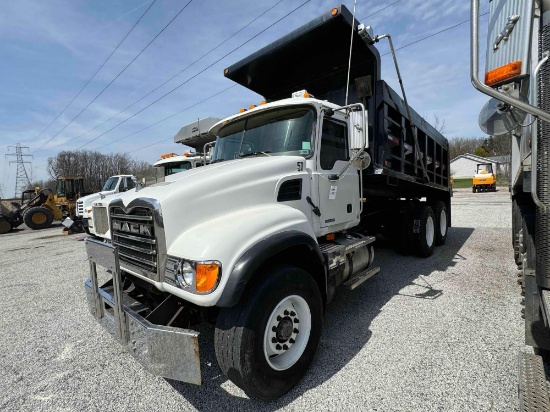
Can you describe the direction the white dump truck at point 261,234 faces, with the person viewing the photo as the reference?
facing the viewer and to the left of the viewer

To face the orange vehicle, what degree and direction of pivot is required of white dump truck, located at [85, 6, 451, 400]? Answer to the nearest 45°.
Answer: approximately 180°

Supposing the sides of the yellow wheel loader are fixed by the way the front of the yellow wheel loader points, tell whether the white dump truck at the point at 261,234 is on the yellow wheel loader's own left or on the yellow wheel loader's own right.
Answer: on the yellow wheel loader's own left

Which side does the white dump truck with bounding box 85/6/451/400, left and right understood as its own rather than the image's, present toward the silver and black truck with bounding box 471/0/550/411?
left

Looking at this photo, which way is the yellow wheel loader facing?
to the viewer's left

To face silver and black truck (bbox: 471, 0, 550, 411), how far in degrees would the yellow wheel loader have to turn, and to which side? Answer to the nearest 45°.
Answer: approximately 90° to its left

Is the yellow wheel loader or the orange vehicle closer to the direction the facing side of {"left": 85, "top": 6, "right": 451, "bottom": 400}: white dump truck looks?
the yellow wheel loader

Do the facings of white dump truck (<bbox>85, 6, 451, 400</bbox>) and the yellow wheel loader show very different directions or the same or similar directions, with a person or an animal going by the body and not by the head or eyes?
same or similar directions

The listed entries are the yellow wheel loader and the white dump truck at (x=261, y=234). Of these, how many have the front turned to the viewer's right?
0

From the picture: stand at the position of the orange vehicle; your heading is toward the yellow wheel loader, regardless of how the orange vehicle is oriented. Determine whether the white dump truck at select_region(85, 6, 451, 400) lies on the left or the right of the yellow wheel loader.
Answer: left

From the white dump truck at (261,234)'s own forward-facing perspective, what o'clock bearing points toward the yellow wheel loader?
The yellow wheel loader is roughly at 3 o'clock from the white dump truck.
